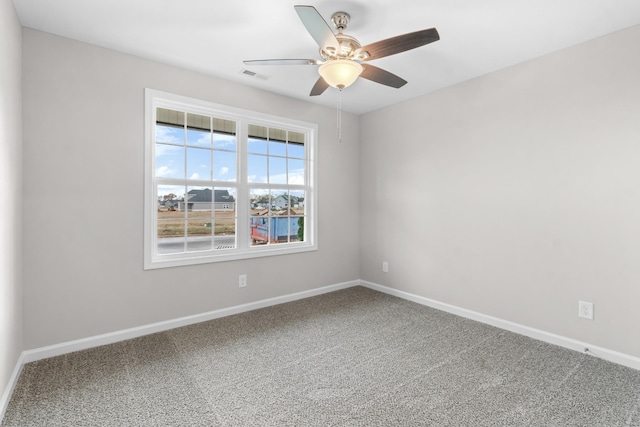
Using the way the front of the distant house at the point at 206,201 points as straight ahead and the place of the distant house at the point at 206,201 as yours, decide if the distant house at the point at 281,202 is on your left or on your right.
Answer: on your left

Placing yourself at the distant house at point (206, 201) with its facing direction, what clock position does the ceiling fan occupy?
The ceiling fan is roughly at 11 o'clock from the distant house.

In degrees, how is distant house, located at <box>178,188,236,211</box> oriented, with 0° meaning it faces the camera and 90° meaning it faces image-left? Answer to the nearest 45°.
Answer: approximately 0°

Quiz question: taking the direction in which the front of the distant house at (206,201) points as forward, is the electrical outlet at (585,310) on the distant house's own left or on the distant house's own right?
on the distant house's own left

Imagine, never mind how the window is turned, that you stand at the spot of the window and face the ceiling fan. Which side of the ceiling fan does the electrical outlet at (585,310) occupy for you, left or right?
left
